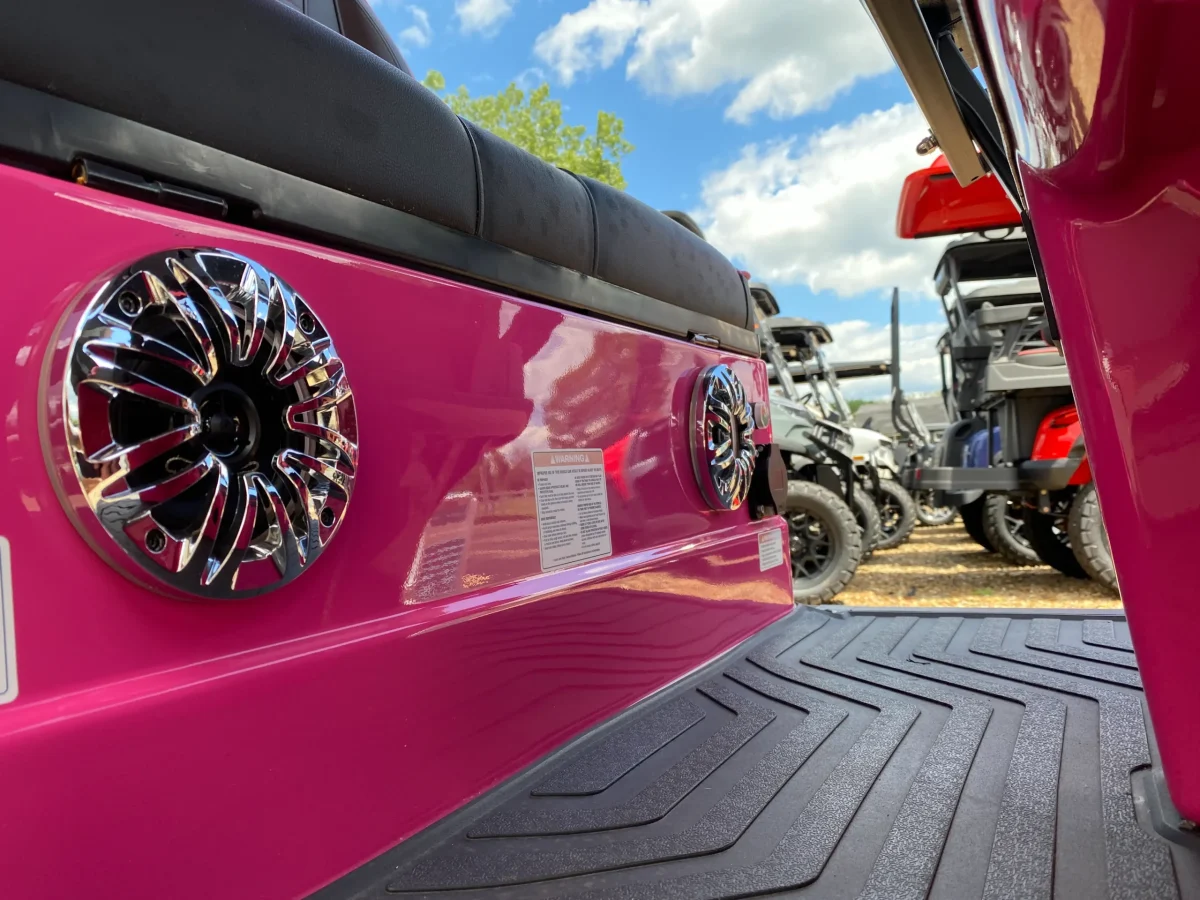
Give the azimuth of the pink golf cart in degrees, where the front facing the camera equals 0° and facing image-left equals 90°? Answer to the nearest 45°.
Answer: approximately 315°

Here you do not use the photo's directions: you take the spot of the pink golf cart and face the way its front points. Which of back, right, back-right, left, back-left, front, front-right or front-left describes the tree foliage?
back-left
